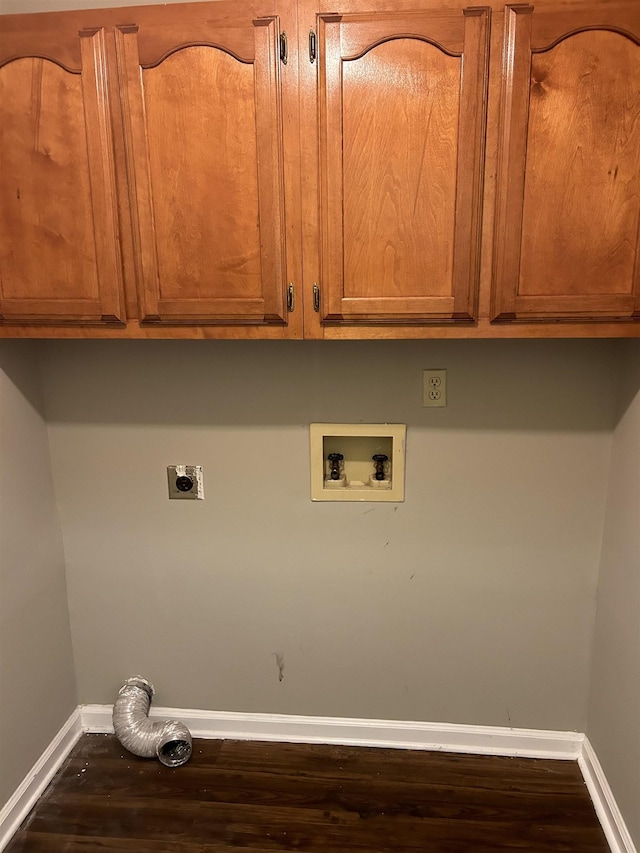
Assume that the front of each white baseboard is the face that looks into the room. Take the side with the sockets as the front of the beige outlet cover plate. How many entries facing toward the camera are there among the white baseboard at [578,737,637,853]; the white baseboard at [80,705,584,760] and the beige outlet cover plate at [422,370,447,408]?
2

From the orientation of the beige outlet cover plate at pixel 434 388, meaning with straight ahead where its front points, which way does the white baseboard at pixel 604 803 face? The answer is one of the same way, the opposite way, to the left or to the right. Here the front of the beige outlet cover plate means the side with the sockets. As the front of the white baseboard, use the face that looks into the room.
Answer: to the right

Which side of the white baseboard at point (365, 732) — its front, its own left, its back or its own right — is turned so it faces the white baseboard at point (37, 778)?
right

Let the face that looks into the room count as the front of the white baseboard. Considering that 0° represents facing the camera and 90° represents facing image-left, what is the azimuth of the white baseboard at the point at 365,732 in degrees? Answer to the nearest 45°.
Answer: approximately 0°

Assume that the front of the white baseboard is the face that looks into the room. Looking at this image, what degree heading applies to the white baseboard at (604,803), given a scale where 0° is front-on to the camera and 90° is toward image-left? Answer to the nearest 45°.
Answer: approximately 90°

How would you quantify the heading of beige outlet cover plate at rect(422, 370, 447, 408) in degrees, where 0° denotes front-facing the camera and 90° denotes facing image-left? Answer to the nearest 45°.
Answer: approximately 0°

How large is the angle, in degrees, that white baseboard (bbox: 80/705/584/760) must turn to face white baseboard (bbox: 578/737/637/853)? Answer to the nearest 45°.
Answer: approximately 90° to its left
